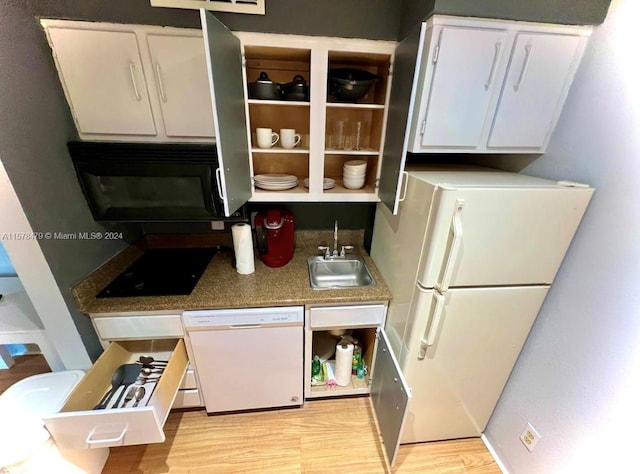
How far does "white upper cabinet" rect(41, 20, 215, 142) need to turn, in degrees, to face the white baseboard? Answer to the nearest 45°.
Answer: approximately 45° to its left

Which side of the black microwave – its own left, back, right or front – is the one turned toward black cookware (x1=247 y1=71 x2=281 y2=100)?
left

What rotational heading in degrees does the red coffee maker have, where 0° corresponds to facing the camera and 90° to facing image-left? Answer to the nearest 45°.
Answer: approximately 0°

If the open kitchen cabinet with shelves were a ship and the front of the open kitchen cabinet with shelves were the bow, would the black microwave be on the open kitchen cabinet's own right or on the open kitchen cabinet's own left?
on the open kitchen cabinet's own right

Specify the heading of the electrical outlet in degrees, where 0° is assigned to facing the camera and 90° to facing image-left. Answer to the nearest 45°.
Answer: approximately 45°
